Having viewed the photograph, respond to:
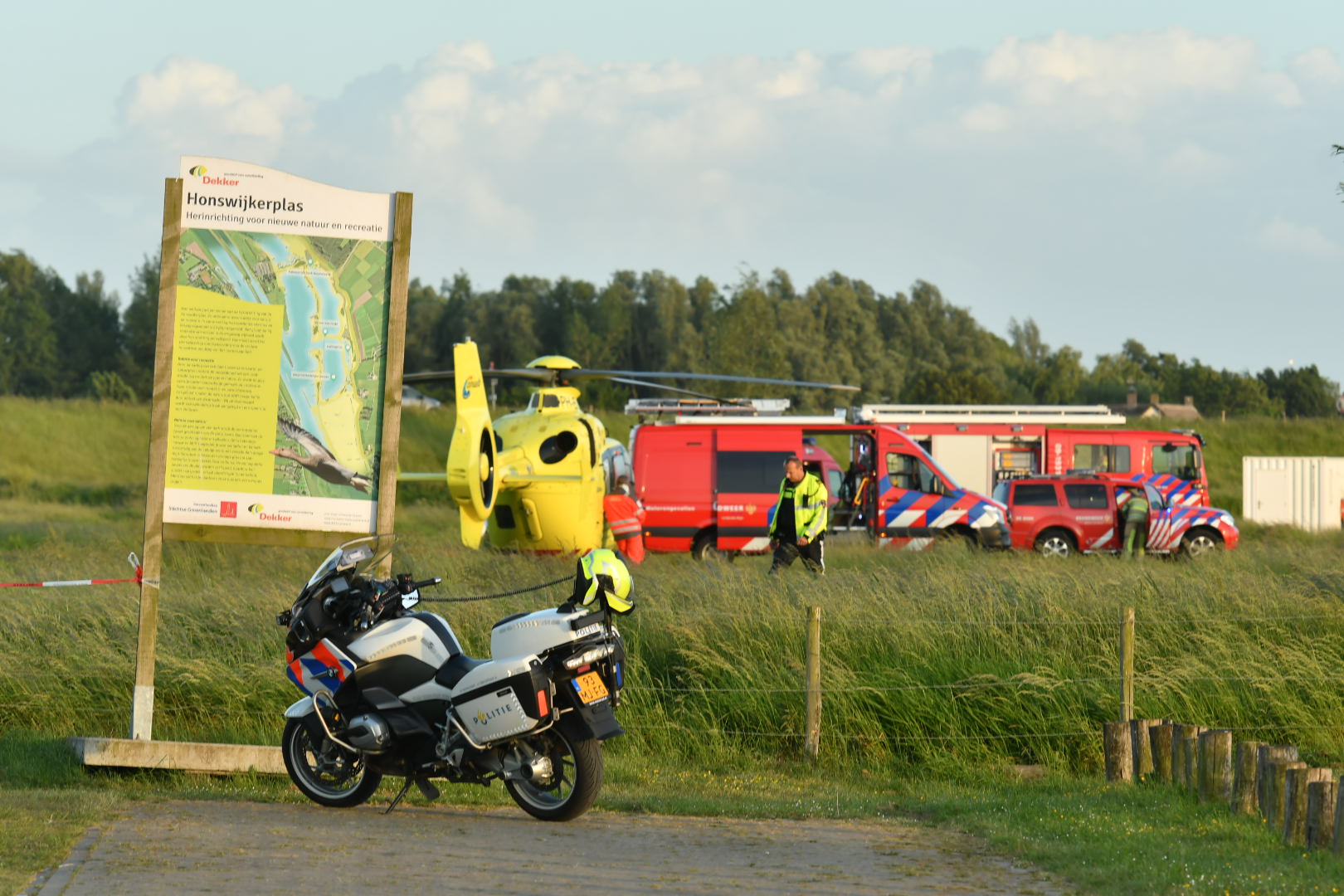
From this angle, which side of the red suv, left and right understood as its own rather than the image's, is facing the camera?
right

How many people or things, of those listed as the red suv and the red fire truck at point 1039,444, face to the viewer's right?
2

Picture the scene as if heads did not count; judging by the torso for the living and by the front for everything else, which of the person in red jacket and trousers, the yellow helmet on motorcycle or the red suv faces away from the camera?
the person in red jacket and trousers

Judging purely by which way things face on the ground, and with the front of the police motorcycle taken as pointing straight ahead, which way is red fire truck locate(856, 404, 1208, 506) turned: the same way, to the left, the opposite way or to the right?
the opposite way

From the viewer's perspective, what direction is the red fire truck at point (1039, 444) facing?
to the viewer's right

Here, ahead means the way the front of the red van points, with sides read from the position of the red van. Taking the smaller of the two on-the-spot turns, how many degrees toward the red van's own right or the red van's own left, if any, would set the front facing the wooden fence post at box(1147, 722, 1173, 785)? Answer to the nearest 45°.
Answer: approximately 90° to the red van's own right

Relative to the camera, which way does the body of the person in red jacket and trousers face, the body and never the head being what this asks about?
away from the camera

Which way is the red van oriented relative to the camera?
to the viewer's right

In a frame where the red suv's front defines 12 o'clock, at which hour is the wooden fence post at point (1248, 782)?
The wooden fence post is roughly at 3 o'clock from the red suv.

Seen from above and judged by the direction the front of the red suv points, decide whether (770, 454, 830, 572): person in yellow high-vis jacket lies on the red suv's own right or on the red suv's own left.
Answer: on the red suv's own right

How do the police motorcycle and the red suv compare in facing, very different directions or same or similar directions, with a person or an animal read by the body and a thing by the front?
very different directions
